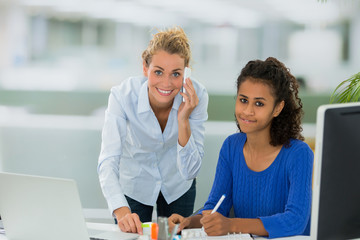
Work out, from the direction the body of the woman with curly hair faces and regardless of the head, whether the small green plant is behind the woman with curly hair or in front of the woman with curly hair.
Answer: behind

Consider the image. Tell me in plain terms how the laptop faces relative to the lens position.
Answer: facing away from the viewer and to the right of the viewer

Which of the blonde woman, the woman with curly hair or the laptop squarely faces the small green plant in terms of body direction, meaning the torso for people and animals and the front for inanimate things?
the laptop

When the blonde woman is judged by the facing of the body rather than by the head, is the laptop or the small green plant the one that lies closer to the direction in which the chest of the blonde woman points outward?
the laptop

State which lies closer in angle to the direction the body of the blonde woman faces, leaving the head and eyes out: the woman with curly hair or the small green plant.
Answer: the woman with curly hair

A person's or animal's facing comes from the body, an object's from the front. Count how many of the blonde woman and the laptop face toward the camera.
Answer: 1

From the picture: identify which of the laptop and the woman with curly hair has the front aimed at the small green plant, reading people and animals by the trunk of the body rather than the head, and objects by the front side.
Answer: the laptop

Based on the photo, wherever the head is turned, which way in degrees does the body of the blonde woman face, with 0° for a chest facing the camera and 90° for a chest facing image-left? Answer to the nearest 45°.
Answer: approximately 0°
